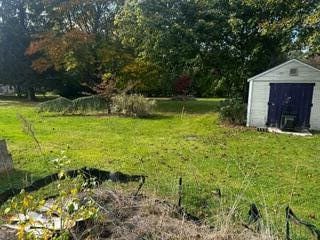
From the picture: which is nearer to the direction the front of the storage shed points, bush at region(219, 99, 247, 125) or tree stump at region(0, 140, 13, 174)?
the tree stump

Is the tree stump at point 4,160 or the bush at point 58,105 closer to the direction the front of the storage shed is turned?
the tree stump

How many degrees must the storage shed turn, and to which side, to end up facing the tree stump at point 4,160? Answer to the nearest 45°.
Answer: approximately 45° to its right

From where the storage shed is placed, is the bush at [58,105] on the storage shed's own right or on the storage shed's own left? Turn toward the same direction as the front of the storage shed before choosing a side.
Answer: on the storage shed's own right

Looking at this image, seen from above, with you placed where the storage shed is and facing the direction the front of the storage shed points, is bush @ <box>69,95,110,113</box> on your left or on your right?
on your right

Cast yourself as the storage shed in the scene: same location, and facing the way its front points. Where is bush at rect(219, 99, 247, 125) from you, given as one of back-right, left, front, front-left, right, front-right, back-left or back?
right

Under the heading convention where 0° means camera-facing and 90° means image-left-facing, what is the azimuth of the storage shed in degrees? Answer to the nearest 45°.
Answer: approximately 0°

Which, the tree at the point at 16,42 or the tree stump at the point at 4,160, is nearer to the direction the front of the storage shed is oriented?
the tree stump

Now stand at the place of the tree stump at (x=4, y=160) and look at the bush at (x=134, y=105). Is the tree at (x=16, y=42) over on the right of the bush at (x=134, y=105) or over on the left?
left
